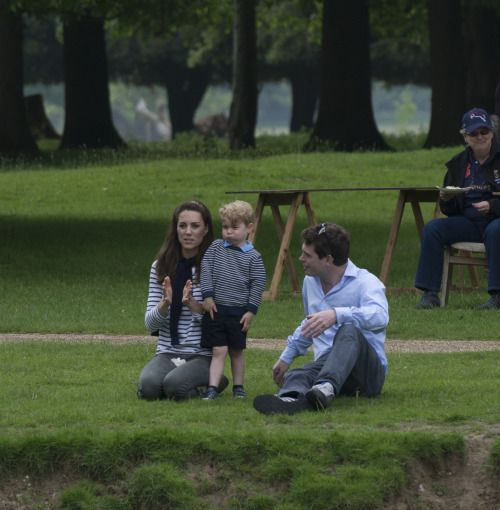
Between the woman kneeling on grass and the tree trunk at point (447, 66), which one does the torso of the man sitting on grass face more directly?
the woman kneeling on grass

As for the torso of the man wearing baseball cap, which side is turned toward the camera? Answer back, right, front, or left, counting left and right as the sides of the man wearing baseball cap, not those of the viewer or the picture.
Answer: front

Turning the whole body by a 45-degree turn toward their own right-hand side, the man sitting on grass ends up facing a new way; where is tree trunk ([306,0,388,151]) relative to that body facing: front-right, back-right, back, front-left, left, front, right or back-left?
right

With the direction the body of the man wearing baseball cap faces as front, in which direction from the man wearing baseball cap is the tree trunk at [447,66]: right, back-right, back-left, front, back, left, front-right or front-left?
back

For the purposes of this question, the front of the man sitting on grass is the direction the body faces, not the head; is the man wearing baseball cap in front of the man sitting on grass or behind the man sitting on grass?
behind

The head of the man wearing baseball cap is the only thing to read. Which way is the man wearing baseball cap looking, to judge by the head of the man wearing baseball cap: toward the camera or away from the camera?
toward the camera

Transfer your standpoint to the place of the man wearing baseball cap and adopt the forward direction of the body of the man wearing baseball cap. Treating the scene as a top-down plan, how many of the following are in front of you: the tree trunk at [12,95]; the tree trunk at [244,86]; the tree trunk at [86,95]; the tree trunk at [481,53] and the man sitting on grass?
1

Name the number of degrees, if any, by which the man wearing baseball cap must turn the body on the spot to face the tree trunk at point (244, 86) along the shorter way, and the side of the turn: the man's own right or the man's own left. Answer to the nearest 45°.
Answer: approximately 180°

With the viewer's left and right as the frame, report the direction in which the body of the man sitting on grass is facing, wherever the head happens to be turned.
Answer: facing the viewer and to the left of the viewer

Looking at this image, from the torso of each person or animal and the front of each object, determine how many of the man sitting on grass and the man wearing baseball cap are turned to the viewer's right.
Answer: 0

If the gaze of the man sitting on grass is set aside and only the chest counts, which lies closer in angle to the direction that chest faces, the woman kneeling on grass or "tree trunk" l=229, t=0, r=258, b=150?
the woman kneeling on grass

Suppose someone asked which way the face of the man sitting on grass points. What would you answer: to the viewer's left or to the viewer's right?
to the viewer's left

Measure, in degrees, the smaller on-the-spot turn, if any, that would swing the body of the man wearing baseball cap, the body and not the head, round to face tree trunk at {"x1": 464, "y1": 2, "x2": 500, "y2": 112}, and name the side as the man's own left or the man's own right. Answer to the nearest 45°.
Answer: approximately 180°
